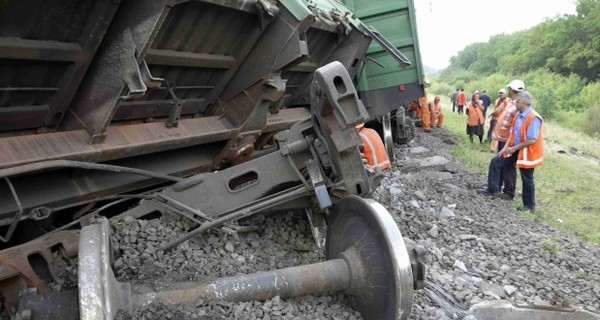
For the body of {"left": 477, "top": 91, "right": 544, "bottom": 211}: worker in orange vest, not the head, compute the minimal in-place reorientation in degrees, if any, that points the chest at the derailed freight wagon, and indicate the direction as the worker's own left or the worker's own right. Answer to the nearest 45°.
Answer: approximately 45° to the worker's own left

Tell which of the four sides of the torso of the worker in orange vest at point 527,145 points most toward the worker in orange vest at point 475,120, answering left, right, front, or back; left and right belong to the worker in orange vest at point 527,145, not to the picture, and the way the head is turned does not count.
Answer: right

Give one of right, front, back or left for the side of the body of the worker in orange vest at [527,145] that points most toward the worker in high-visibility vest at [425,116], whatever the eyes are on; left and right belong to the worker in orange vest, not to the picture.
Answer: right

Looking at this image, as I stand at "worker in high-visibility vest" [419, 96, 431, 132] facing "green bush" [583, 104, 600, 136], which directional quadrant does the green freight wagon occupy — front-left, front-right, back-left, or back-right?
back-right

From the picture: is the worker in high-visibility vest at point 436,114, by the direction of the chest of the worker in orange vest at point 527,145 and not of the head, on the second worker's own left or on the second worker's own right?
on the second worker's own right

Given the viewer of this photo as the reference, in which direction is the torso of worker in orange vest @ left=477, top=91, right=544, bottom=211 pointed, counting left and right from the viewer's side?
facing to the left of the viewer

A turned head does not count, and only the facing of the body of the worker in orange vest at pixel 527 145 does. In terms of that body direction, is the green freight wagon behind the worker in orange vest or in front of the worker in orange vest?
in front
